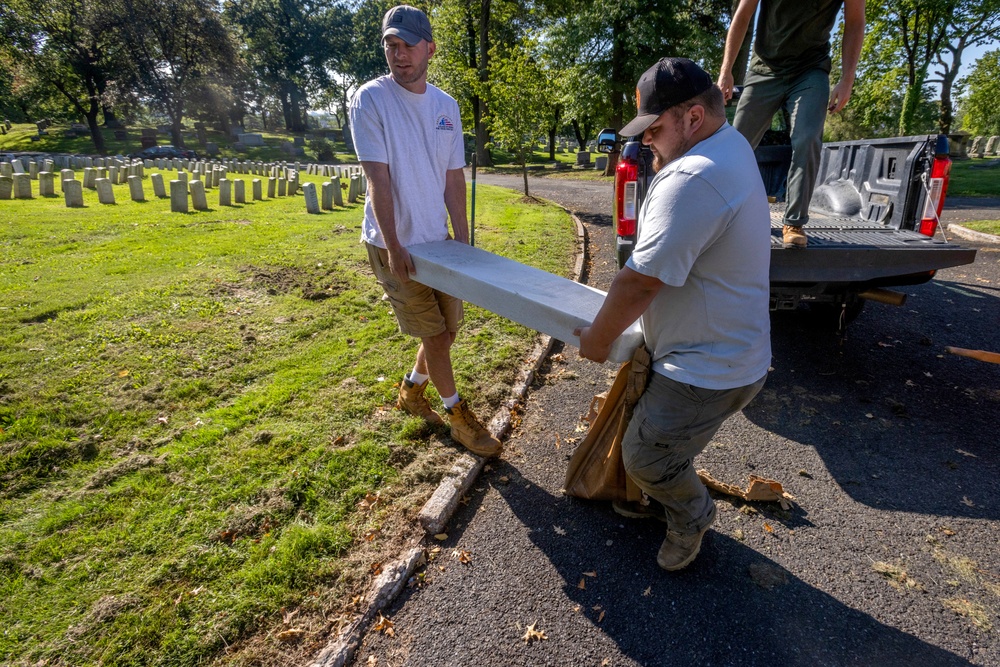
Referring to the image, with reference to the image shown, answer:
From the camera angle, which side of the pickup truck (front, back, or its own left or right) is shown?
back

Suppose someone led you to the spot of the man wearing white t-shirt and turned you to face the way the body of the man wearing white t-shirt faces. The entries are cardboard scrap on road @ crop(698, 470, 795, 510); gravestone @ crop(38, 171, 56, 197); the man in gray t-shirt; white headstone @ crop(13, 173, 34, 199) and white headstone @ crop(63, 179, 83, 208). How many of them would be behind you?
3

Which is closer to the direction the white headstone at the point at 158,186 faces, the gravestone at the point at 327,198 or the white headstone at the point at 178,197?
the white headstone

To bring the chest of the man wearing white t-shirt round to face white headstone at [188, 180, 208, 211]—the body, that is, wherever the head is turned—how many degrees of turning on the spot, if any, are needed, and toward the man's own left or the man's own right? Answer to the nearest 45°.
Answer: approximately 180°

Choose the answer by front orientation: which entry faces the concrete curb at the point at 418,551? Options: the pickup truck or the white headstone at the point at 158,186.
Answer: the white headstone

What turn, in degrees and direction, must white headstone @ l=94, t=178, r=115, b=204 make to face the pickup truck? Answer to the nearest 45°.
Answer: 0° — it already faces it

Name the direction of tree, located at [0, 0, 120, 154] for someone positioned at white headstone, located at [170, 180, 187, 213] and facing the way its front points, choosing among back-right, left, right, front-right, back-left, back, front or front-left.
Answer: back
